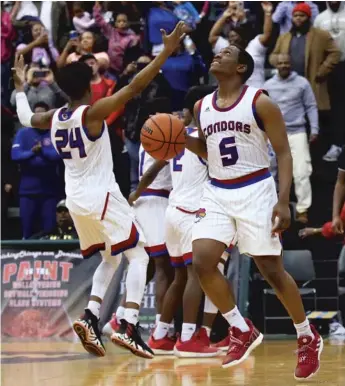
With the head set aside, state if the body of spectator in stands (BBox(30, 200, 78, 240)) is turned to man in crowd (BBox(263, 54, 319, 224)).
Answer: no

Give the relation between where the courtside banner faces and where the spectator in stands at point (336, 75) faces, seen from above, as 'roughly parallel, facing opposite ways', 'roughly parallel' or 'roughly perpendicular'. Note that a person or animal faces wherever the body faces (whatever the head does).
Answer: roughly parallel

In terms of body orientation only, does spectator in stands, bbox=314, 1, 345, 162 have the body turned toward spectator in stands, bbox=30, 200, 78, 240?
no

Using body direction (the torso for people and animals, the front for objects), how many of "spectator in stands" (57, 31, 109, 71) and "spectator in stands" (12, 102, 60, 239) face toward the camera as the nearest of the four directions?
2

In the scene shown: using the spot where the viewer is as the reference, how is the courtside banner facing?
facing the viewer

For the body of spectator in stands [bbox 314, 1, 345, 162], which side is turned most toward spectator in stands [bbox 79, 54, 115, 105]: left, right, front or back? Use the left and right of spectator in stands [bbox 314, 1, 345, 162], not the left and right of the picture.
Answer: right

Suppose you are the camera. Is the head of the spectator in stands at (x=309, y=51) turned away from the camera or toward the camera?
toward the camera

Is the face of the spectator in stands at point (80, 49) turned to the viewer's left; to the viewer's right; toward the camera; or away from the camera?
toward the camera

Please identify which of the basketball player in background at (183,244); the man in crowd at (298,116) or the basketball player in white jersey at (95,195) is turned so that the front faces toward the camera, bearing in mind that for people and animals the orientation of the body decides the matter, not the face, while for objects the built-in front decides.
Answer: the man in crowd

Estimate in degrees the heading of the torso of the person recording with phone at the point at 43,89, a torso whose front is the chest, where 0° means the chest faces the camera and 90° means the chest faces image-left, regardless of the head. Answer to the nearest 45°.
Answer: approximately 0°

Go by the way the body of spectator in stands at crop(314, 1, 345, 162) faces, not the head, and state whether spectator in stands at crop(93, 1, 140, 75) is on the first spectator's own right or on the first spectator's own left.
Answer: on the first spectator's own right

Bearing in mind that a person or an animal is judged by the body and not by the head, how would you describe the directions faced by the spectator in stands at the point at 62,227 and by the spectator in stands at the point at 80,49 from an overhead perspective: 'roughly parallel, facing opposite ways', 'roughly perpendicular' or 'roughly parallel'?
roughly parallel

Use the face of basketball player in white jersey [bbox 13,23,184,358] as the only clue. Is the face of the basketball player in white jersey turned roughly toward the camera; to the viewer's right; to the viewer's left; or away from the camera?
away from the camera

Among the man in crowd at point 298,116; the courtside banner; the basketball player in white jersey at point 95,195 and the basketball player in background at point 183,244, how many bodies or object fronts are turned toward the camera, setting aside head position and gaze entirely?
2

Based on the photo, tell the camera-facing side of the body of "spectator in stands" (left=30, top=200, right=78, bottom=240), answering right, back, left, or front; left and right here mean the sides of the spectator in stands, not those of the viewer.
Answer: front

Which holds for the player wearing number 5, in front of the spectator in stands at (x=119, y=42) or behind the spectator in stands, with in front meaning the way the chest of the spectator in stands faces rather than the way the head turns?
in front

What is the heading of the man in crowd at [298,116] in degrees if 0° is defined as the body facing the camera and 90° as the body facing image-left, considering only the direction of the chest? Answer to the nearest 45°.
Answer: approximately 0°

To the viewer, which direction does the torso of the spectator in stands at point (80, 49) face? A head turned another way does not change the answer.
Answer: toward the camera
